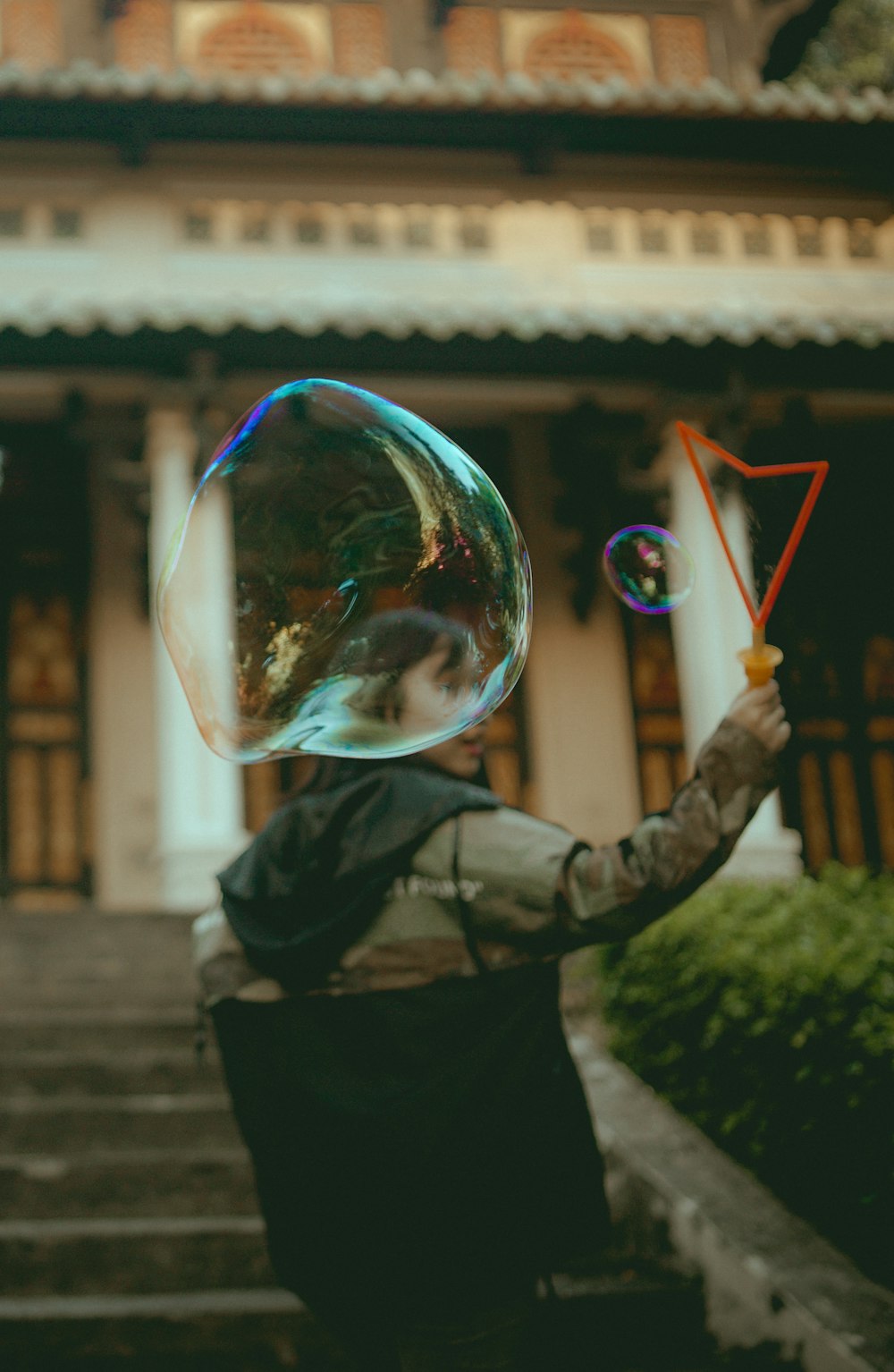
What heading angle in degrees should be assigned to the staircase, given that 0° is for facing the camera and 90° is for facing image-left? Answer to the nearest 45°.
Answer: approximately 0°

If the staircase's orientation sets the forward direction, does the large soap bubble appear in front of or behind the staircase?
in front

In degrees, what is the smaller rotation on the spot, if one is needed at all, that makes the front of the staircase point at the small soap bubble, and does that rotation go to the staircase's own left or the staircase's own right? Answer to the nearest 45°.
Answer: approximately 45° to the staircase's own left

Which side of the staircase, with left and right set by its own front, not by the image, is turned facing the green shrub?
left

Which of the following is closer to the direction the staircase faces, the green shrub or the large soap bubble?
the large soap bubble
